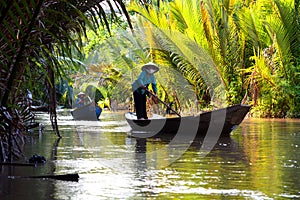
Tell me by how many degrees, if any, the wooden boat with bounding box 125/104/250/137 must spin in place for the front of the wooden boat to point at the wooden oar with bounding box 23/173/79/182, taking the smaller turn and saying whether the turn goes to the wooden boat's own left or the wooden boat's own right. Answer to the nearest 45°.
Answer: approximately 90° to the wooden boat's own right

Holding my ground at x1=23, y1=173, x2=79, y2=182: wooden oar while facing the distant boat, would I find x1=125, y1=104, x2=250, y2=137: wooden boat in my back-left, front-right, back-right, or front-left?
front-right

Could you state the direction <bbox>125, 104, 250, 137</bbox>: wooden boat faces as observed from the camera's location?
facing to the right of the viewer

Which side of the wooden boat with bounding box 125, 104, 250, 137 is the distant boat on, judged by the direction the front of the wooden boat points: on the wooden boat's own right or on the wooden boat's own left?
on the wooden boat's own left
